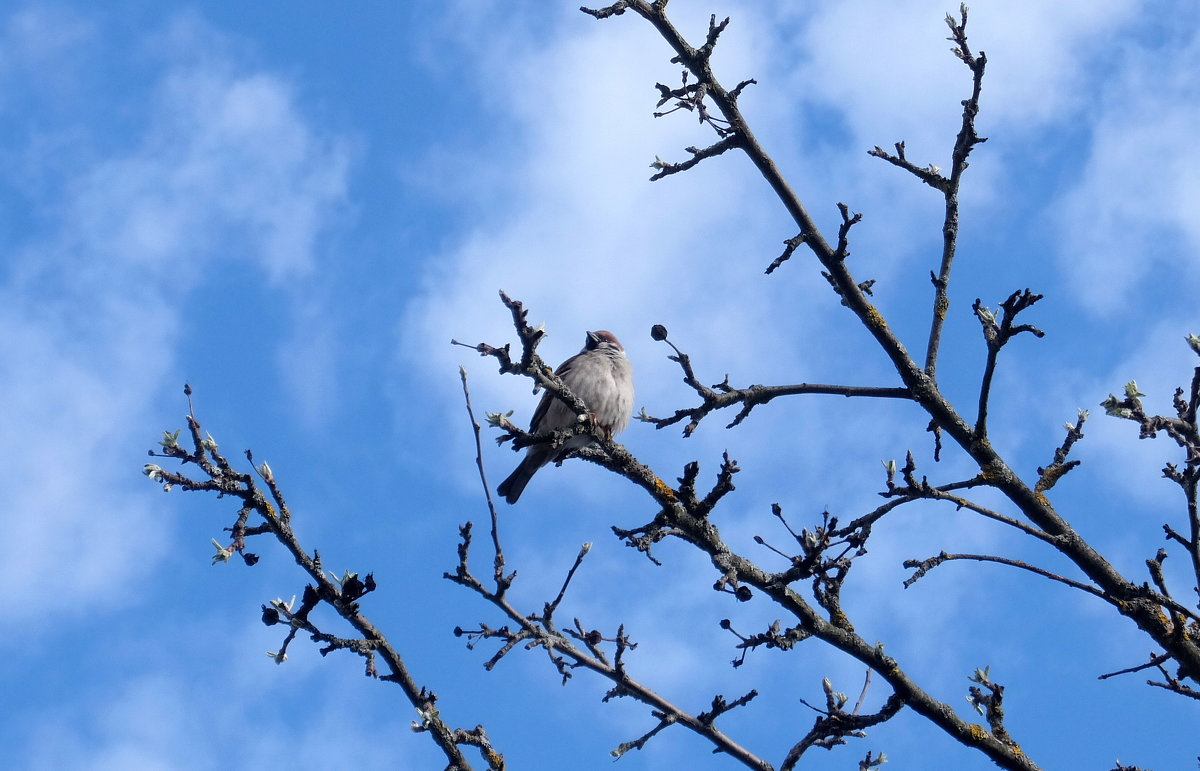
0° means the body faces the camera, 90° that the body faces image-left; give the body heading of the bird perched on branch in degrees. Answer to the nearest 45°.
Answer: approximately 315°
